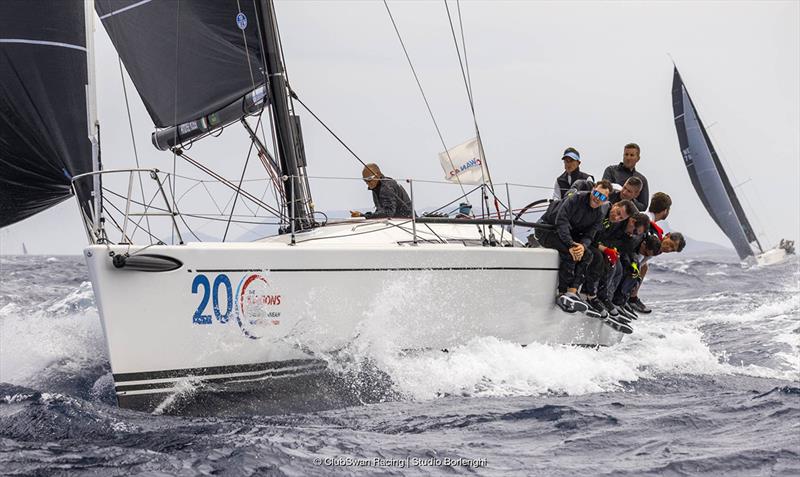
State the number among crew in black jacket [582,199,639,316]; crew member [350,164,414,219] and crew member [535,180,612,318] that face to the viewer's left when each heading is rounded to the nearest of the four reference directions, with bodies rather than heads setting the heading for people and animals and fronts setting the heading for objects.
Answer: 1

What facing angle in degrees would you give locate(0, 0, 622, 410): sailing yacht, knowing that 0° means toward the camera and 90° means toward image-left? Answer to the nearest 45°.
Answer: approximately 45°

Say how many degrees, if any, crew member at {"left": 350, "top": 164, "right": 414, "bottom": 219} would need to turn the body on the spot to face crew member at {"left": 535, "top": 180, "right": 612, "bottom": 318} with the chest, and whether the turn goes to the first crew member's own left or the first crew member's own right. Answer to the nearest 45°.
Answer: approximately 180°

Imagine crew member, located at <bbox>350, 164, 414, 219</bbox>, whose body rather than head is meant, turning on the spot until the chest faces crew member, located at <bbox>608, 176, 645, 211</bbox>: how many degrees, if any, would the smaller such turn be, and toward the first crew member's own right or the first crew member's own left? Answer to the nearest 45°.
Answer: approximately 180°

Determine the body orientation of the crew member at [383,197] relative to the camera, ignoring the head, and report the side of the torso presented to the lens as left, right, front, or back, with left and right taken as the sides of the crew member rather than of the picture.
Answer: left

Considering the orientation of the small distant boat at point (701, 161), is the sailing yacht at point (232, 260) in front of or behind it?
in front

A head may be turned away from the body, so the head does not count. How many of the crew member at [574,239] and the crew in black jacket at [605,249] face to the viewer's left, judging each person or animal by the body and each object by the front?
0

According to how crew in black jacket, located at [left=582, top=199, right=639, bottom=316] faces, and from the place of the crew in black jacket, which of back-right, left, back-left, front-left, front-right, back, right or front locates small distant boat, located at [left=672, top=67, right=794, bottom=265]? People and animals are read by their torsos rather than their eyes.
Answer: back-left

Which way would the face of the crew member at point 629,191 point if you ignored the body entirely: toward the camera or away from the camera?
toward the camera

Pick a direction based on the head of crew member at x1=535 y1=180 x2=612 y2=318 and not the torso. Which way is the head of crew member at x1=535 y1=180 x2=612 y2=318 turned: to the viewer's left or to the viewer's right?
to the viewer's left

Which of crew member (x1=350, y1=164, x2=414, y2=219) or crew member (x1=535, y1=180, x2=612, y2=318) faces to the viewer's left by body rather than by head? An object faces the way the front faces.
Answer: crew member (x1=350, y1=164, x2=414, y2=219)

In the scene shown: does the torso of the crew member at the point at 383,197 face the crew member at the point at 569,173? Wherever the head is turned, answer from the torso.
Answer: no

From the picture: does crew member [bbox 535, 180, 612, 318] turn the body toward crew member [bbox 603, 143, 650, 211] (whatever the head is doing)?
no

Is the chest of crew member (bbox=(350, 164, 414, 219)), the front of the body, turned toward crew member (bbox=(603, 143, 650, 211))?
no
